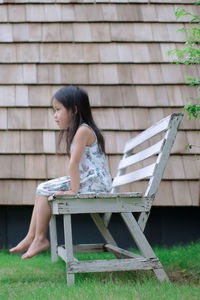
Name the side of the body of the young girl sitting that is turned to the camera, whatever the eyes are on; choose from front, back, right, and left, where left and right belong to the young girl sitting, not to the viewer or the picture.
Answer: left

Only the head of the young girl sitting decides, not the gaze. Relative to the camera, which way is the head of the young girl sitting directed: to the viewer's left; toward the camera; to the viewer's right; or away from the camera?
to the viewer's left

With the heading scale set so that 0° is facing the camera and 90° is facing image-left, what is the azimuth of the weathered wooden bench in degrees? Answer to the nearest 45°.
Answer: approximately 90°
